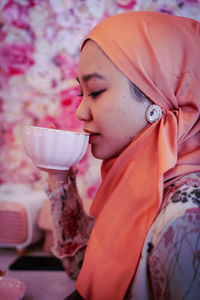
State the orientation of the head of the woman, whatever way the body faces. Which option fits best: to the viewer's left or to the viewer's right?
to the viewer's left

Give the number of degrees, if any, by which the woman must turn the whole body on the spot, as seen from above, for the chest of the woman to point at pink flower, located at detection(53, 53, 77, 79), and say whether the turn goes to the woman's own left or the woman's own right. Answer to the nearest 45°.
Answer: approximately 90° to the woman's own right

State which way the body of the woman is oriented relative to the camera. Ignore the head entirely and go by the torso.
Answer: to the viewer's left

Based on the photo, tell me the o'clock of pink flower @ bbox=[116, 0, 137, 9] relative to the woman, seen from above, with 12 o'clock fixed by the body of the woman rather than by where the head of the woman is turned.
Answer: The pink flower is roughly at 3 o'clock from the woman.

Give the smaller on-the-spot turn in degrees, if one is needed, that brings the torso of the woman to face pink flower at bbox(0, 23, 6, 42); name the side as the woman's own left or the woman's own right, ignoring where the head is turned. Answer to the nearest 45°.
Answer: approximately 45° to the woman's own right
